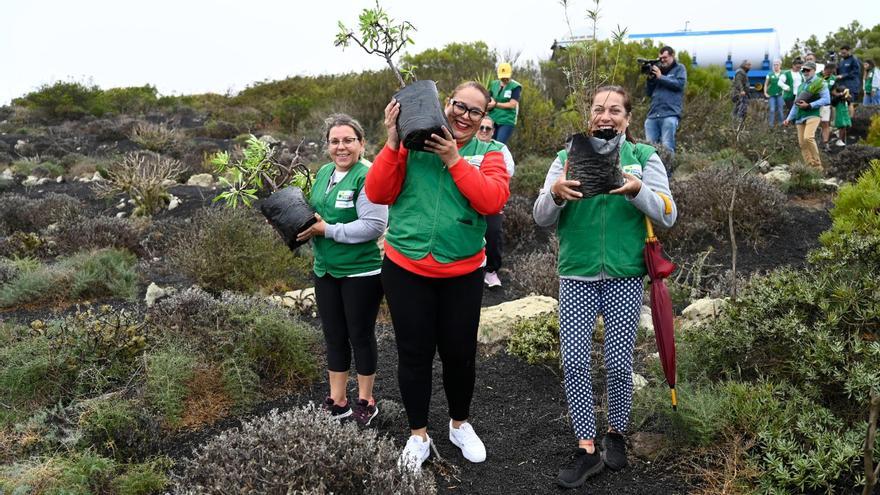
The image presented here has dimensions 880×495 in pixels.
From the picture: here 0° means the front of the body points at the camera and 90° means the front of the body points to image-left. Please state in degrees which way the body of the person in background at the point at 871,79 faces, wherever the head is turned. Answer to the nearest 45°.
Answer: approximately 45°

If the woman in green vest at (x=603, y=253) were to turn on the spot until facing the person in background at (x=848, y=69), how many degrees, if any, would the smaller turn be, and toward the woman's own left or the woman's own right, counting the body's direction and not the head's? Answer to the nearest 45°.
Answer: approximately 180°

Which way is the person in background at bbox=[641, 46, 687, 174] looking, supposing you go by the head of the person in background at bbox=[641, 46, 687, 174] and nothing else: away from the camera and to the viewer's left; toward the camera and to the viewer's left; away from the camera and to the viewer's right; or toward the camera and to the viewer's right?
toward the camera and to the viewer's left

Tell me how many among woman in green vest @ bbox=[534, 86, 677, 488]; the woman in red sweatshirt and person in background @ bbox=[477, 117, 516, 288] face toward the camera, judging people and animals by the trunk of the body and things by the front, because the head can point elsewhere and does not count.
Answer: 3

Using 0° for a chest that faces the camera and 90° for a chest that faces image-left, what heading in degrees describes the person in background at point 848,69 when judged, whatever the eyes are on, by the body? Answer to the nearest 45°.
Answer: approximately 45°

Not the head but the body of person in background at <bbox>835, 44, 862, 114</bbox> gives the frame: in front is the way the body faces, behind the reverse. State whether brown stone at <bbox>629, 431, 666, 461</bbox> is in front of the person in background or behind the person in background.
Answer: in front

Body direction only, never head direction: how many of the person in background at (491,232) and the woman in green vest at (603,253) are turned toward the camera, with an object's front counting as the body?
2

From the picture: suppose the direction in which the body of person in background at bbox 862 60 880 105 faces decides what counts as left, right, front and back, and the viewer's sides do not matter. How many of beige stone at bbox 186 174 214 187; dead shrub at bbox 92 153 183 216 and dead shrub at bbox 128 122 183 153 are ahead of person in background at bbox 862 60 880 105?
3

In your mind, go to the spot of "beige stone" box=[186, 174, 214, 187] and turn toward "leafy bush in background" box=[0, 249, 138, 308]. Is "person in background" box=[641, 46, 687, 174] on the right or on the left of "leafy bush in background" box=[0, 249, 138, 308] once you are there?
left

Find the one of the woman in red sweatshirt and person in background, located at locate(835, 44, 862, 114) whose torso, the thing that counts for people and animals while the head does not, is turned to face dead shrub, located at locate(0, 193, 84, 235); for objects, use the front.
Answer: the person in background
